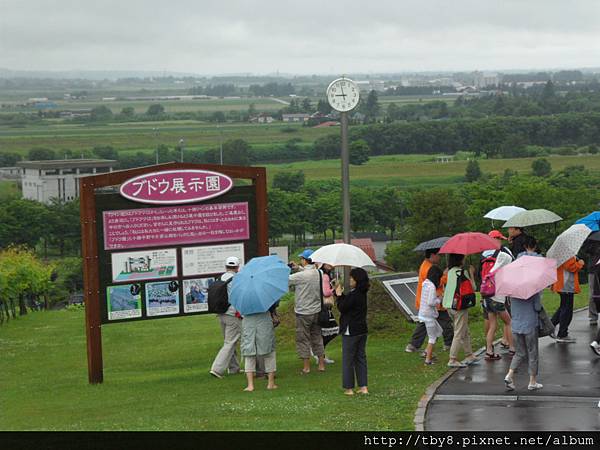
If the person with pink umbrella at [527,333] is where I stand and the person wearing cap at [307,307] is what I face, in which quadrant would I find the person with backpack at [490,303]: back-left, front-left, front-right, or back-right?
front-right

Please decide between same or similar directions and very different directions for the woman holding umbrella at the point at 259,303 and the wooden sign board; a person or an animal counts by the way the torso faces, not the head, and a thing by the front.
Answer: very different directions

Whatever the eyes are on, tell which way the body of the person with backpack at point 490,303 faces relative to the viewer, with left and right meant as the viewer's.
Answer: facing away from the viewer and to the right of the viewer

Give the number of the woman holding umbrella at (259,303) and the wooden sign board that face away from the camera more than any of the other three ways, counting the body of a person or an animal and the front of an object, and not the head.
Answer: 1

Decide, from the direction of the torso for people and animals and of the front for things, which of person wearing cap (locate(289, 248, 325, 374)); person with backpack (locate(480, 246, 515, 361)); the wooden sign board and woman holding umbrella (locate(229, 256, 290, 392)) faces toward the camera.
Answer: the wooden sign board

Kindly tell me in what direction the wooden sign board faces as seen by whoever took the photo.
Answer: facing the viewer

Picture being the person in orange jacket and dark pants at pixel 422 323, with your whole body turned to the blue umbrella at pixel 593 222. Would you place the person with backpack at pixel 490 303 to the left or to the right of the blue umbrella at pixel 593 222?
right

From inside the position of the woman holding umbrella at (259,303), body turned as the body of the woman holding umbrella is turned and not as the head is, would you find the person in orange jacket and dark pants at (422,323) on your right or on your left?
on your right

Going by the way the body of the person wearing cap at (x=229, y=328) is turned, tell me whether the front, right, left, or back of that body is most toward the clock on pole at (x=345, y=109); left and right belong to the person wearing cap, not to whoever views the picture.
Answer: front

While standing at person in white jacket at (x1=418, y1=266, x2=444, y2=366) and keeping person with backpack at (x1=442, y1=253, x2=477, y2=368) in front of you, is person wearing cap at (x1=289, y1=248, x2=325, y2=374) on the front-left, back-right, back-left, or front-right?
back-right

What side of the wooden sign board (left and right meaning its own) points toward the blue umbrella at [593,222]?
left

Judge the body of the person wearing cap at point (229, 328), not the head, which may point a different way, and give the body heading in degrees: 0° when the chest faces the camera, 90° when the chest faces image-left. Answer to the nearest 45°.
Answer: approximately 225°

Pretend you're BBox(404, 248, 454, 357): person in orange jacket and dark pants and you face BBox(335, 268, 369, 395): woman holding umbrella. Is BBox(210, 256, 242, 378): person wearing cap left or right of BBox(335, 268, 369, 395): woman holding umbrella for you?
right

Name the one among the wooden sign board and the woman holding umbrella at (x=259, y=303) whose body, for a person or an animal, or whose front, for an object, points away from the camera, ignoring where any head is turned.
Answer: the woman holding umbrella

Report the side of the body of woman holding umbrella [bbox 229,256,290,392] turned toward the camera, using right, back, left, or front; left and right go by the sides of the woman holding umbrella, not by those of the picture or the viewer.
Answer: back

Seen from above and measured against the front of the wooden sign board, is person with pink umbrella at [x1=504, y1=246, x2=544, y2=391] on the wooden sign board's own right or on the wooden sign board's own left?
on the wooden sign board's own left
